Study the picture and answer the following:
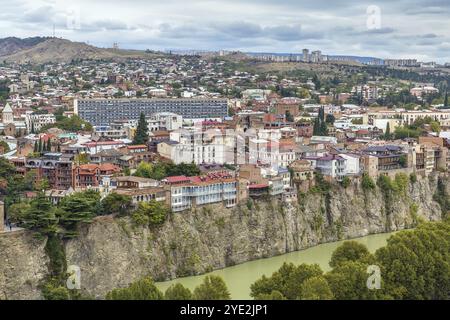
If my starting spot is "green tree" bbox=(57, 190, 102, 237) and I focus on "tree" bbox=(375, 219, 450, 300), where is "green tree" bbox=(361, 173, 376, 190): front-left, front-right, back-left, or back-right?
front-left

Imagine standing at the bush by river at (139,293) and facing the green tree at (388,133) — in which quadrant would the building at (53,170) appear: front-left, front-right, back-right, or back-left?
front-left

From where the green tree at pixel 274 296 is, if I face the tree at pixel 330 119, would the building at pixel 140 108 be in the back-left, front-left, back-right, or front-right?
front-left

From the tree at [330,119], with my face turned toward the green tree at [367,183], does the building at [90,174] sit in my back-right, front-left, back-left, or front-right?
front-right

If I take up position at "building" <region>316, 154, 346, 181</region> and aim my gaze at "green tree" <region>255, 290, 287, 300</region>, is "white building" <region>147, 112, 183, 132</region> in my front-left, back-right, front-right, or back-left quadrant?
back-right

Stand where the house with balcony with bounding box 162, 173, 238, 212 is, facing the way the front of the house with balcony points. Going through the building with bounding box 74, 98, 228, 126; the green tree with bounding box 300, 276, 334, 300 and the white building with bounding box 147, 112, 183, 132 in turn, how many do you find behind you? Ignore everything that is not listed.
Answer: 2

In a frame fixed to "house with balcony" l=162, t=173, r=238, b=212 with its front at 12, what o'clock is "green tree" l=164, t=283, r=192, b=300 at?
The green tree is roughly at 12 o'clock from the house with balcony.

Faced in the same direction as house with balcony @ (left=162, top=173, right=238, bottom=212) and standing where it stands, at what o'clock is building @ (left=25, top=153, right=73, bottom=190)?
The building is roughly at 4 o'clock from the house with balcony.

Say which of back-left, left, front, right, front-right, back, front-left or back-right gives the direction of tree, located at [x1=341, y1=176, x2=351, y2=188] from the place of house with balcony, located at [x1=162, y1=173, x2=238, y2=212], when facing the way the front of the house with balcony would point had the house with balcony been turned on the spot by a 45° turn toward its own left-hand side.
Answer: left

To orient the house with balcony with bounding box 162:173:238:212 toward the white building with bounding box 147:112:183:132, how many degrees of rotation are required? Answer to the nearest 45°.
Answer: approximately 180°

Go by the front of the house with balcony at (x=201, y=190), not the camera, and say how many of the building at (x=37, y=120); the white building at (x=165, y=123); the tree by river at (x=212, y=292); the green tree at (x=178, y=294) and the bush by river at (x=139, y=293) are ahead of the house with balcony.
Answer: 3

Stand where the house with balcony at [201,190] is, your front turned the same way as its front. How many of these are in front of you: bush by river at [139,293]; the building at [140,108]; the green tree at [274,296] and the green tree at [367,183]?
2

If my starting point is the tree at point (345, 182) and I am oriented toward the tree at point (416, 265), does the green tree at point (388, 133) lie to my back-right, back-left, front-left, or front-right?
back-left

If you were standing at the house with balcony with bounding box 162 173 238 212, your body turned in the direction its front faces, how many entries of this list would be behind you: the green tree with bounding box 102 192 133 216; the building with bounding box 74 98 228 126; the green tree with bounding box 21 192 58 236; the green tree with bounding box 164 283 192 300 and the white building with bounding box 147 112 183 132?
2

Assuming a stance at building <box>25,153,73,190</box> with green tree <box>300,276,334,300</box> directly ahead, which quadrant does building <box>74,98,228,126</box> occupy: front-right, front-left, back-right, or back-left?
back-left

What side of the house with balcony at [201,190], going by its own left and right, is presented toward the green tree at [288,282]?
front

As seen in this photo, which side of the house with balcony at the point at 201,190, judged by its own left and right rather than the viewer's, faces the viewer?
front

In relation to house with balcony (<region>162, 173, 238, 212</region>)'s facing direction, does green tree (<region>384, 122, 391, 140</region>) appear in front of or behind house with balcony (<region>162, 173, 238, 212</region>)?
behind

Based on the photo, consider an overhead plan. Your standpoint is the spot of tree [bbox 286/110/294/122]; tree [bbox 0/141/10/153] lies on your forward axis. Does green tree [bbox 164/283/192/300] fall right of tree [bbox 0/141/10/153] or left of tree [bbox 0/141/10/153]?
left

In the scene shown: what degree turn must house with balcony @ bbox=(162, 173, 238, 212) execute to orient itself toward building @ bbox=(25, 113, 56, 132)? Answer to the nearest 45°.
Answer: approximately 135° to its right
